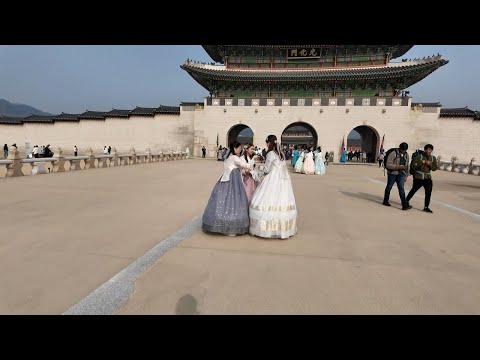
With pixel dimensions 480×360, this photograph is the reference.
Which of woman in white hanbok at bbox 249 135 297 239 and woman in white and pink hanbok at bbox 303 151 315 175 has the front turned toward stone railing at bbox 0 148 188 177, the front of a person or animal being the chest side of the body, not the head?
woman in white hanbok at bbox 249 135 297 239

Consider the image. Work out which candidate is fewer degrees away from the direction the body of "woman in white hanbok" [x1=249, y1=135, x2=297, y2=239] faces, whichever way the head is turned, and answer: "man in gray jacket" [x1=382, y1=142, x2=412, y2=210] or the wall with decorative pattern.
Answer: the wall with decorative pattern

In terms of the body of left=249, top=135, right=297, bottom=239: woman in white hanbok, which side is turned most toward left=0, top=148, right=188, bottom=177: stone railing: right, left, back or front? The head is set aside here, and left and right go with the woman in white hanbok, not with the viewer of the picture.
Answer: front

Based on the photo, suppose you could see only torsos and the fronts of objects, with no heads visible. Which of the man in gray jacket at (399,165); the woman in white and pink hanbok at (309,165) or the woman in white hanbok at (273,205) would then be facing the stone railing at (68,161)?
the woman in white hanbok at (273,205)

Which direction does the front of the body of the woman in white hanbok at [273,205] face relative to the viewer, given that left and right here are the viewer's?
facing away from the viewer and to the left of the viewer

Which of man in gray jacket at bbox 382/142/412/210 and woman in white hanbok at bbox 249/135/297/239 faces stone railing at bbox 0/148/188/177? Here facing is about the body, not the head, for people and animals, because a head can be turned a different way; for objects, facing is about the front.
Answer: the woman in white hanbok
